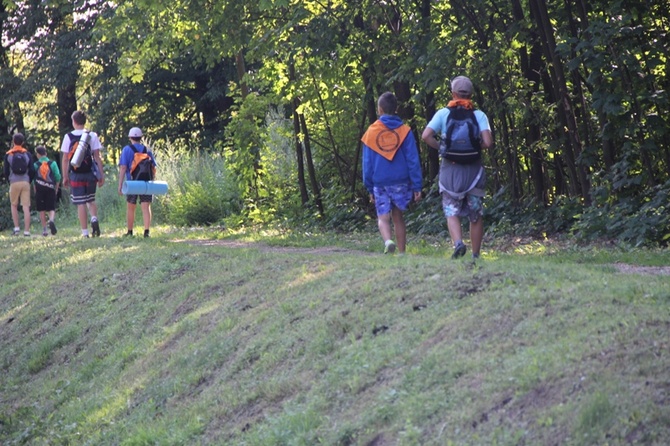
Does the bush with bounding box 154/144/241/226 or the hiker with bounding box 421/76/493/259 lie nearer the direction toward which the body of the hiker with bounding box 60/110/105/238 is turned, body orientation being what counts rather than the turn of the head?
the bush

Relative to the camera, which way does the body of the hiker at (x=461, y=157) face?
away from the camera

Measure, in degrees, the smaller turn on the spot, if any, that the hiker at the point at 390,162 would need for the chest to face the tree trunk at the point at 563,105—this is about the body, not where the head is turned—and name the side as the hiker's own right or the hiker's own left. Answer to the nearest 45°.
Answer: approximately 45° to the hiker's own right

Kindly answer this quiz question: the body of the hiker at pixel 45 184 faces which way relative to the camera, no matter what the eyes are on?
away from the camera

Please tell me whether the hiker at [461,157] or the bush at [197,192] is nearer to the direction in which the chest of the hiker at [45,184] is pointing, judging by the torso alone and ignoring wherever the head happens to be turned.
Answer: the bush

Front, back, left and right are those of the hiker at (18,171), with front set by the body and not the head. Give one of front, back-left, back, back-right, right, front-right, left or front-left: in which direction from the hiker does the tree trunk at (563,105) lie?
back-right

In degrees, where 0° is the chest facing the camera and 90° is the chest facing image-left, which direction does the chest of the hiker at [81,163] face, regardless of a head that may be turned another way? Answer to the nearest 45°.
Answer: approximately 180°

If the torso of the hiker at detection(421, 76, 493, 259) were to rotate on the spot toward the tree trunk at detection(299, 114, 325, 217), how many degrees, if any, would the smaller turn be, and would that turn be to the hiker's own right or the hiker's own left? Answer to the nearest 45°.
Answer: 0° — they already face it

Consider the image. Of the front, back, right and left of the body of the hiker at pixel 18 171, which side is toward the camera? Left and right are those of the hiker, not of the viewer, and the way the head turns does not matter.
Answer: back

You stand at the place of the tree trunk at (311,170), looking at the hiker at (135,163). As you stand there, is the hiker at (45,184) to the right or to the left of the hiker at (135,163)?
right

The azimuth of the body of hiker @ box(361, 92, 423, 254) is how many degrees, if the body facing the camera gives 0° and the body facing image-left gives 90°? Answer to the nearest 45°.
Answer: approximately 180°

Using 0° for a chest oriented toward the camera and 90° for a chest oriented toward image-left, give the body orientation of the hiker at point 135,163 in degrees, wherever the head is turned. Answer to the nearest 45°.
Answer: approximately 135°

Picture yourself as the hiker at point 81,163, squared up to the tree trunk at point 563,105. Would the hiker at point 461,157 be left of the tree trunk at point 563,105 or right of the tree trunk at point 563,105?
right
